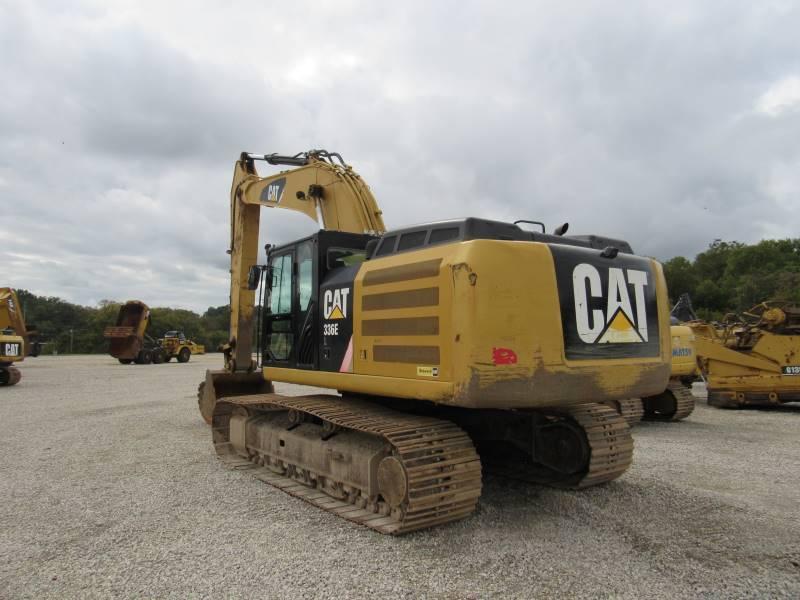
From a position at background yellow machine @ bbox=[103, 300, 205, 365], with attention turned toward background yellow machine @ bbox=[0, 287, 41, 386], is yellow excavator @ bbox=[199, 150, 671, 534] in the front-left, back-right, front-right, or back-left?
front-left

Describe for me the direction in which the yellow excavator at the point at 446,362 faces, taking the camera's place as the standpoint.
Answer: facing away from the viewer and to the left of the viewer

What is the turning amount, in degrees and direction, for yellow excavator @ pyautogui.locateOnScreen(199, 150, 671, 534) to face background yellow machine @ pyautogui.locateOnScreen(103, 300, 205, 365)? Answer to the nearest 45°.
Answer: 0° — it already faces it

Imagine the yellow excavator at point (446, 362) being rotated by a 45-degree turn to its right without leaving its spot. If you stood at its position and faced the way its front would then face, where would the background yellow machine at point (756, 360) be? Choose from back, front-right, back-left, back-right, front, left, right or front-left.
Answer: front-right

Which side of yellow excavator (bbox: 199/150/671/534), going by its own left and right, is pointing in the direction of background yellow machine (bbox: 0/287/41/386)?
front
